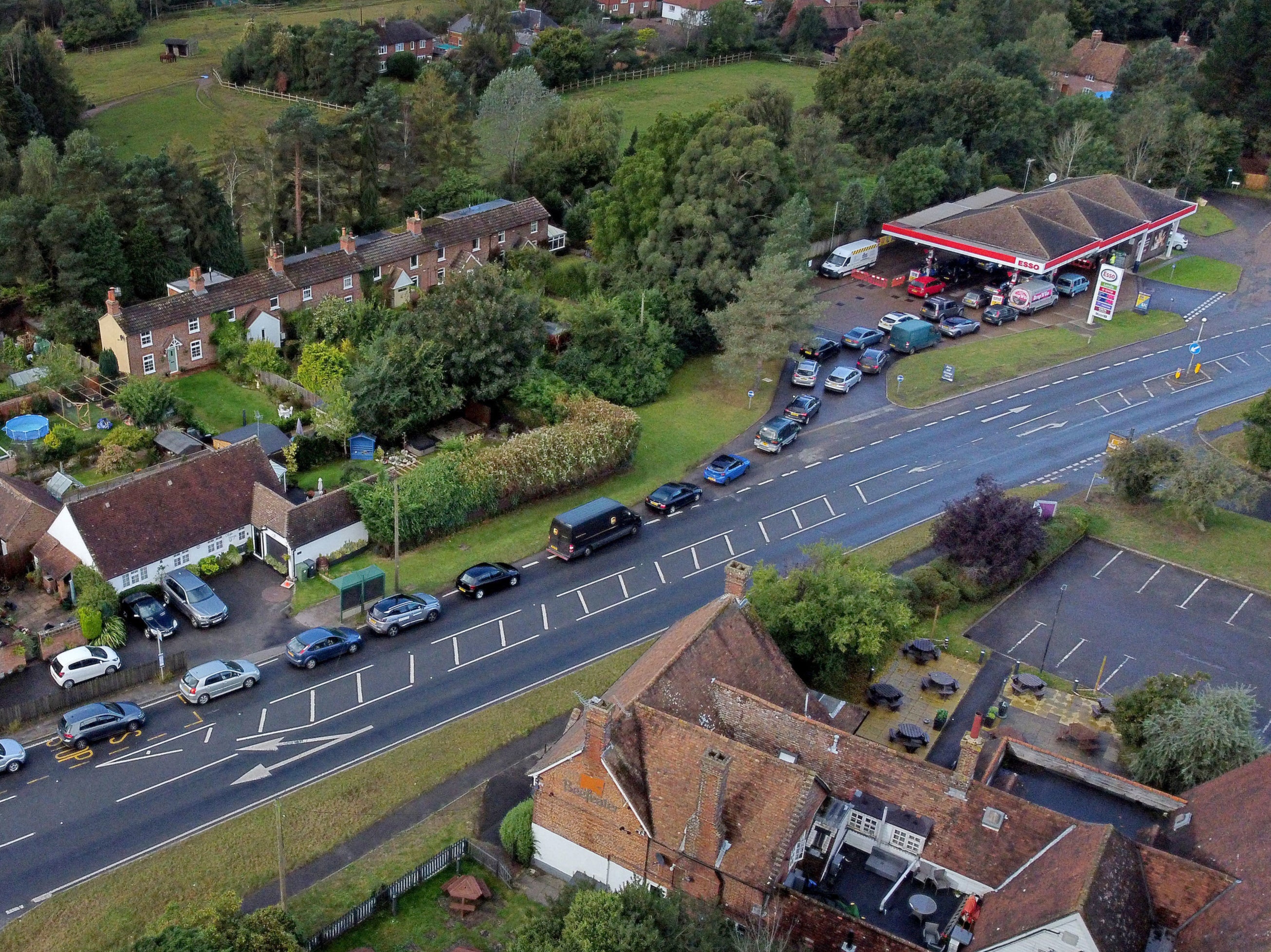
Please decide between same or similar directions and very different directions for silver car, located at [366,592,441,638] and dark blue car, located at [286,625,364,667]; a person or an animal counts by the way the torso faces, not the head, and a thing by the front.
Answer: same or similar directions

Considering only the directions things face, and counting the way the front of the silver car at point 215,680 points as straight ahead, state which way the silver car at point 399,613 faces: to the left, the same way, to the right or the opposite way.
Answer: the same way

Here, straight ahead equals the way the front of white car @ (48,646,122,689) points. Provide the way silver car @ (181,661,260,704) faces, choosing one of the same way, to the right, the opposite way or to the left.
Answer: the same way

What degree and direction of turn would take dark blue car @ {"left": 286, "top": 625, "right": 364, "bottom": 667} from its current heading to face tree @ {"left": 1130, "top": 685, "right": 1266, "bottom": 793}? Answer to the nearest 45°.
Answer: approximately 90° to its right

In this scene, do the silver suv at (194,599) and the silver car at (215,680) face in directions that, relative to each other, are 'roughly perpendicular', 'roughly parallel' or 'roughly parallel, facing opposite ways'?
roughly perpendicular

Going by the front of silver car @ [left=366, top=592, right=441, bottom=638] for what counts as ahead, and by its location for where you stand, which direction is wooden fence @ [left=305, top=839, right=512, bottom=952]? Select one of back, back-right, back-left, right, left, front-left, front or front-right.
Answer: back-right

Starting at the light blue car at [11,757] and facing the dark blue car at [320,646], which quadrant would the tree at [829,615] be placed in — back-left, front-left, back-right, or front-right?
front-right

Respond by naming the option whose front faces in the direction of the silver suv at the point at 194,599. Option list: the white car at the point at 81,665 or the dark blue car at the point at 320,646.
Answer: the white car

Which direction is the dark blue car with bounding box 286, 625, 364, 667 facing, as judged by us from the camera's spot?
facing away from the viewer and to the right of the viewer

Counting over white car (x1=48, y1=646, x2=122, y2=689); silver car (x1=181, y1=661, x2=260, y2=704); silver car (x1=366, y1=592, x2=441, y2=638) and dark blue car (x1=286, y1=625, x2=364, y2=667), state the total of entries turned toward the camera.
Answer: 0

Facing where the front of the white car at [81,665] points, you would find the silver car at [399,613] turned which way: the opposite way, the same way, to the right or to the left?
the same way

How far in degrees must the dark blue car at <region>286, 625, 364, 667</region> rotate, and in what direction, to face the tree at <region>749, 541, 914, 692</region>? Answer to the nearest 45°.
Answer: approximately 45° to its right

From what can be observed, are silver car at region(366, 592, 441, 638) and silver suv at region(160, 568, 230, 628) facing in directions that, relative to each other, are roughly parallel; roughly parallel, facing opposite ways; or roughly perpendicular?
roughly perpendicular

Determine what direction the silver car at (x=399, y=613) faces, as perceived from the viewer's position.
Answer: facing away from the viewer and to the right of the viewer
